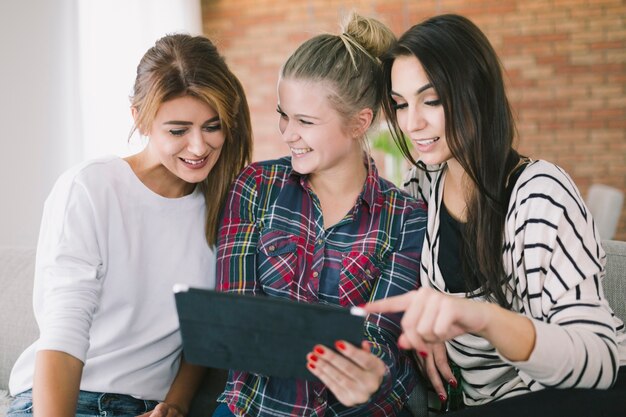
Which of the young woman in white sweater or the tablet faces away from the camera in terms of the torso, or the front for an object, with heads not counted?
the tablet

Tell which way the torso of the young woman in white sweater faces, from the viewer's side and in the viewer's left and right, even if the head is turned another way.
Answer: facing the viewer and to the right of the viewer

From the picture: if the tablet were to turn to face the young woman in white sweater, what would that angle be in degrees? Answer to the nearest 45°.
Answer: approximately 45° to its left

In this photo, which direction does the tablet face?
away from the camera

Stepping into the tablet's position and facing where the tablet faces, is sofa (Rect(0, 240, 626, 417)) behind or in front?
in front

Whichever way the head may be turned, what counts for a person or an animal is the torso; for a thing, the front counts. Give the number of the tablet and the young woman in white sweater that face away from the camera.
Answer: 1

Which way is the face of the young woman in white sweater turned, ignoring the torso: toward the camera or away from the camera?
toward the camera
